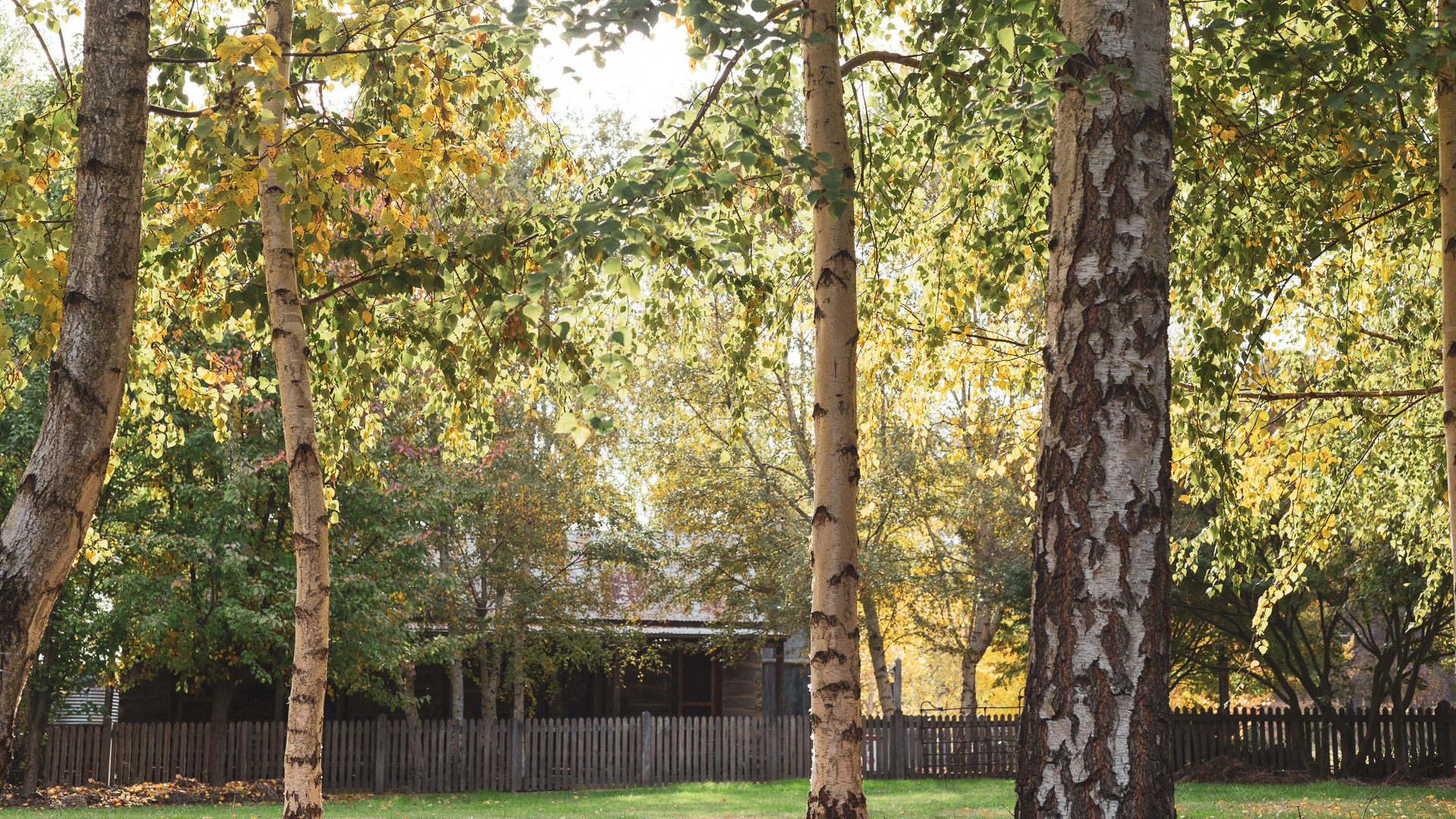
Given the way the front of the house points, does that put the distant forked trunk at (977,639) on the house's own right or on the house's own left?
on the house's own left

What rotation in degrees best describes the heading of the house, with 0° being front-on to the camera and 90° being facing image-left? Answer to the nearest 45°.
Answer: approximately 0°

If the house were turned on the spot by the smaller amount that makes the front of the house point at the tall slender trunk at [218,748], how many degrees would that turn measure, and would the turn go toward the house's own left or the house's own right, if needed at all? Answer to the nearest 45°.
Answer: approximately 45° to the house's own right
